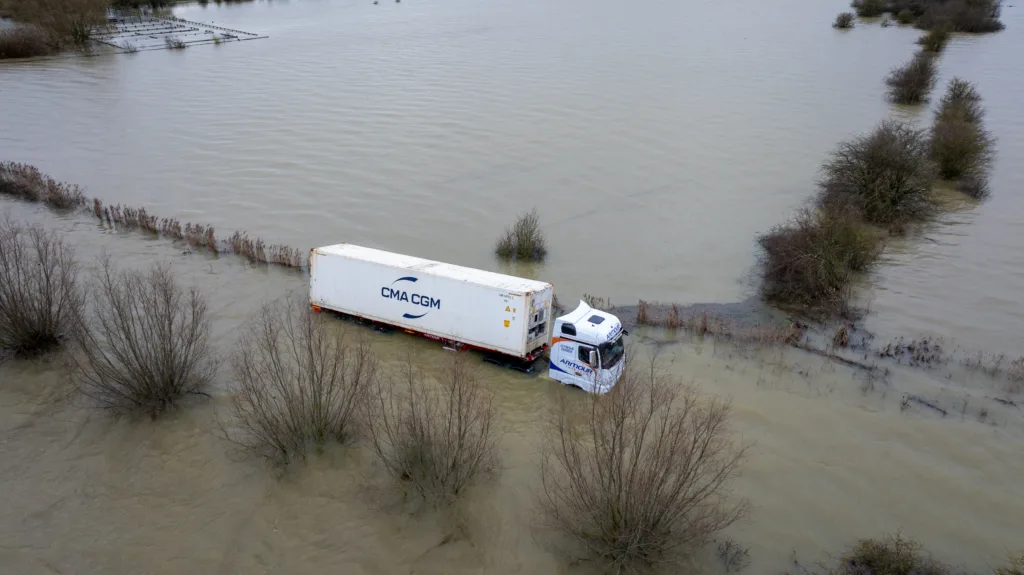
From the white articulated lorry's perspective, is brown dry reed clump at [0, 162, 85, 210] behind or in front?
behind

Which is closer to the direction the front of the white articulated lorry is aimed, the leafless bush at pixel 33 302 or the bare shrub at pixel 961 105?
the bare shrub

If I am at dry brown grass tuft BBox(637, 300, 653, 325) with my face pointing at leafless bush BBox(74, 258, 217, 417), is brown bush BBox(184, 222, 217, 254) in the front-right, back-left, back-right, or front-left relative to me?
front-right

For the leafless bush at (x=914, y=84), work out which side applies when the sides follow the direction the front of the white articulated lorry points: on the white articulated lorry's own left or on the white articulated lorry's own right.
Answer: on the white articulated lorry's own left

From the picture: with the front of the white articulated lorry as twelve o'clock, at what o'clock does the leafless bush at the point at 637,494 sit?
The leafless bush is roughly at 1 o'clock from the white articulated lorry.

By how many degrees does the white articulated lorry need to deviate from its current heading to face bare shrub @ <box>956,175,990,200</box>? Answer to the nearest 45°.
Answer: approximately 90° to its left

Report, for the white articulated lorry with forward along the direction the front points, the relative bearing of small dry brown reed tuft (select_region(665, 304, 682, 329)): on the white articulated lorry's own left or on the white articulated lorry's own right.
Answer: on the white articulated lorry's own left

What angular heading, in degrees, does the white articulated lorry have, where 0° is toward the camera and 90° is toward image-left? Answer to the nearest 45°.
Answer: approximately 315°

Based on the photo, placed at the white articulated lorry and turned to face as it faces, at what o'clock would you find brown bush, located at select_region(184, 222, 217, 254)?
The brown bush is roughly at 6 o'clock from the white articulated lorry.

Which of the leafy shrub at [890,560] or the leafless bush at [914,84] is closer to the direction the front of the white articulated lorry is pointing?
the leafy shrub
